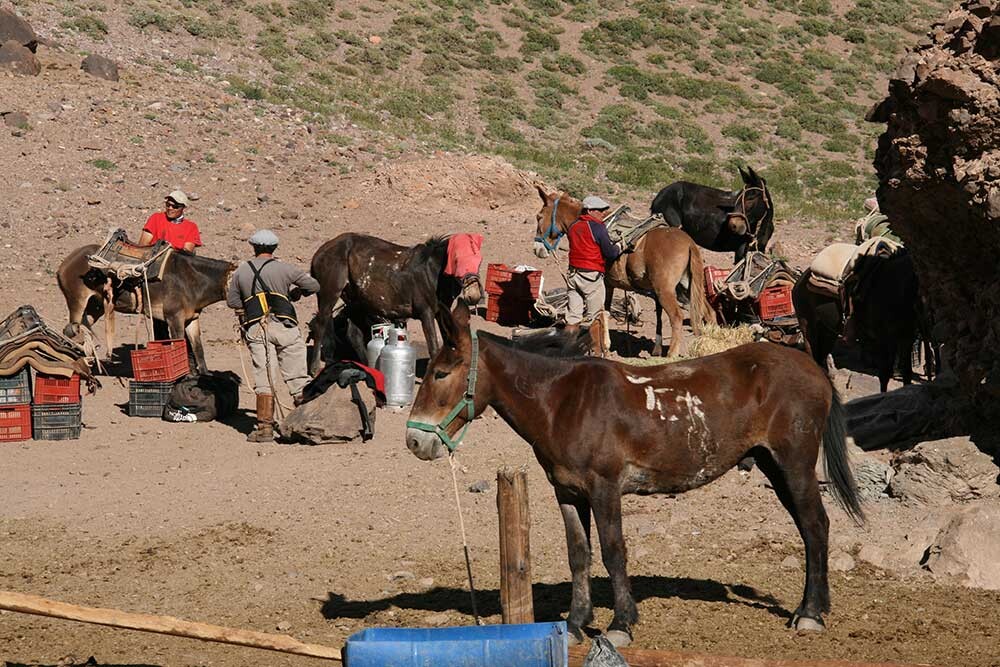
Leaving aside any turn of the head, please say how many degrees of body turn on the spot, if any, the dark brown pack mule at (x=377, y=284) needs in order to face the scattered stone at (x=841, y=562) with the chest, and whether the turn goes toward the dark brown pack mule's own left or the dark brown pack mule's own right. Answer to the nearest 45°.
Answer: approximately 45° to the dark brown pack mule's own right

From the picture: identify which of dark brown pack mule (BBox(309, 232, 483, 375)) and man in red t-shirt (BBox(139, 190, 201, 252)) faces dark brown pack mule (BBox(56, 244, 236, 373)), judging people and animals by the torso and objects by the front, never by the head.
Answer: the man in red t-shirt

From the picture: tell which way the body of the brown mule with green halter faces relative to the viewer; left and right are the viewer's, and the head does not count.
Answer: facing to the left of the viewer

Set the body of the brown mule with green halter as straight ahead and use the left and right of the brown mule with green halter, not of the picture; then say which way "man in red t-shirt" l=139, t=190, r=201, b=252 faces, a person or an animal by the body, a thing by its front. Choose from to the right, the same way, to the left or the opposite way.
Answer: to the left

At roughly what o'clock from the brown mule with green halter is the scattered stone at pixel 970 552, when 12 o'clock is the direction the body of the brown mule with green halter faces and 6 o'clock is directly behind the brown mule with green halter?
The scattered stone is roughly at 5 o'clock from the brown mule with green halter.

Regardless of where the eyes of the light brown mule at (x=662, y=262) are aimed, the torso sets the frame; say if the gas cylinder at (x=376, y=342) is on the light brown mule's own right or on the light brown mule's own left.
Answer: on the light brown mule's own left

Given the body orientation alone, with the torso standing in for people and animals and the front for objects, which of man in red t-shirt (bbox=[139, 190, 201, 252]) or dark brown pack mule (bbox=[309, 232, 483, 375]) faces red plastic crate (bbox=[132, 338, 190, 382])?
the man in red t-shirt

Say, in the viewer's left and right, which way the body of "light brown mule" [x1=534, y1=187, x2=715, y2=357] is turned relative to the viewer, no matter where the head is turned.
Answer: facing away from the viewer and to the left of the viewer

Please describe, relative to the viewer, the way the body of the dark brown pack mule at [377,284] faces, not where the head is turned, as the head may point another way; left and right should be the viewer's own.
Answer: facing to the right of the viewer

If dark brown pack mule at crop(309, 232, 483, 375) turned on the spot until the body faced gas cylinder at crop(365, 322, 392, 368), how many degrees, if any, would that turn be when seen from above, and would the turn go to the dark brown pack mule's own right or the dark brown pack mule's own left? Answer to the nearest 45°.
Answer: approximately 90° to the dark brown pack mule's own right
